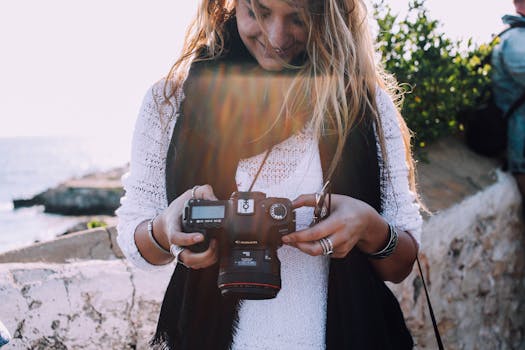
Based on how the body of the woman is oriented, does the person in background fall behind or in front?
behind

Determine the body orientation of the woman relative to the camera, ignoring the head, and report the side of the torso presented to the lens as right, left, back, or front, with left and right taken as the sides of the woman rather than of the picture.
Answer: front

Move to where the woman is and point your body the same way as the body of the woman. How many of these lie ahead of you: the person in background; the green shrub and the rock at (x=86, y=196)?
0

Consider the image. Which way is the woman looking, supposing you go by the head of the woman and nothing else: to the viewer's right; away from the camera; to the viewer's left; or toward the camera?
toward the camera

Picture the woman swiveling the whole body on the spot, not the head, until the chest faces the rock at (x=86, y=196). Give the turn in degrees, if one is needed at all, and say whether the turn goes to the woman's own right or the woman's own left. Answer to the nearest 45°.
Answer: approximately 180°

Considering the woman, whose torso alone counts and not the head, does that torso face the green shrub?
no

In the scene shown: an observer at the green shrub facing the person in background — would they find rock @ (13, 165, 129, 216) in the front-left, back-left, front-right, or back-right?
back-left
